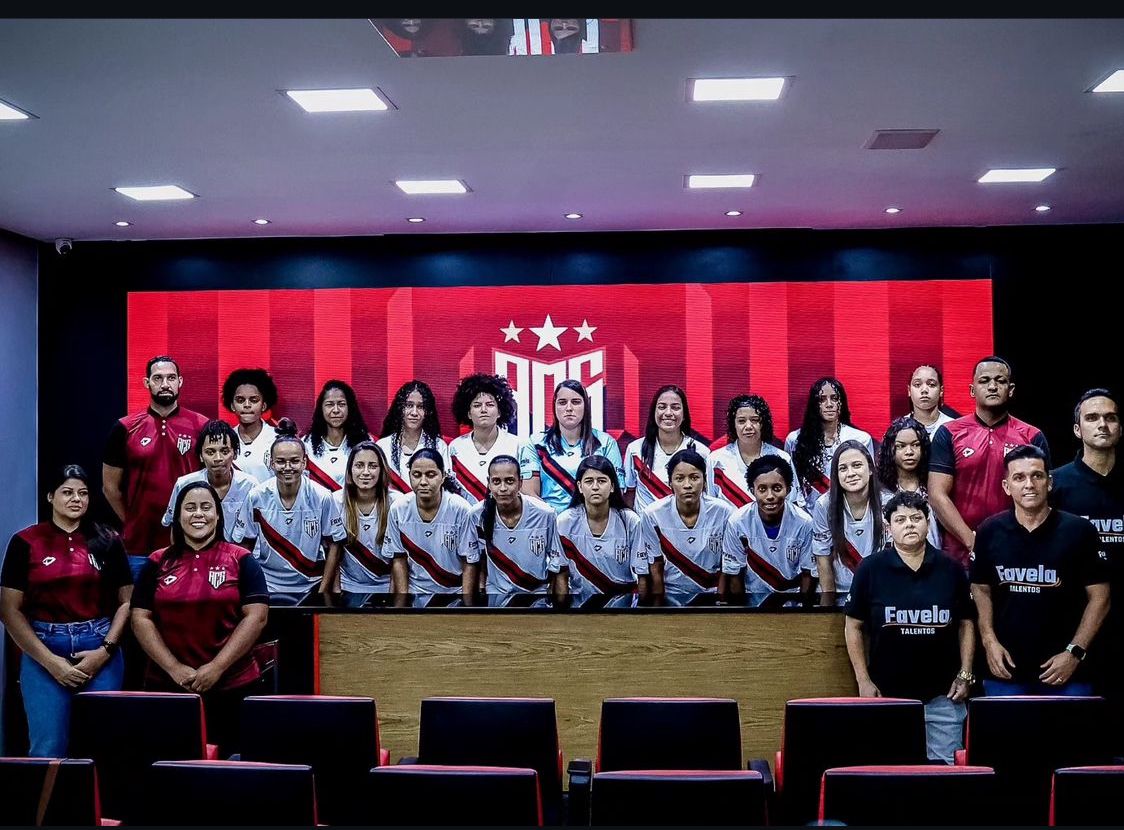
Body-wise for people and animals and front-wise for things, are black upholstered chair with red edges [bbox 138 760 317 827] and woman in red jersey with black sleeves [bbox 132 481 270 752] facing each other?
yes

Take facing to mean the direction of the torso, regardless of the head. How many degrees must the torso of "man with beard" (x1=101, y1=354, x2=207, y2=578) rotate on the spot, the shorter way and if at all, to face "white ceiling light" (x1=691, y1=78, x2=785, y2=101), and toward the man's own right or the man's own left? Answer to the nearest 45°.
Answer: approximately 45° to the man's own left

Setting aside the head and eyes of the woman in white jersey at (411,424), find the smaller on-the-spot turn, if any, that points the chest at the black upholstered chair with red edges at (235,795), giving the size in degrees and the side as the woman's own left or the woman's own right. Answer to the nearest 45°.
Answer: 0° — they already face it

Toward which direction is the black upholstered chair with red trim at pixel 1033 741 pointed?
away from the camera

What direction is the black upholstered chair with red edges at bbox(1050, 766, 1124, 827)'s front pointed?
away from the camera

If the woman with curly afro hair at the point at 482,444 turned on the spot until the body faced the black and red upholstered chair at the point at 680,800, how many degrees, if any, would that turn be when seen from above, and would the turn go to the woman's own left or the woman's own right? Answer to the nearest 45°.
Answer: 0° — they already face it

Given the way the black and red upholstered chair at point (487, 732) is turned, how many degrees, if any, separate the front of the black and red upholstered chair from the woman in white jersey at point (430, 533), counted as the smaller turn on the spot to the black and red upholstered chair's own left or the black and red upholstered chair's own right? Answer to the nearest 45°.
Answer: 0° — it already faces them
